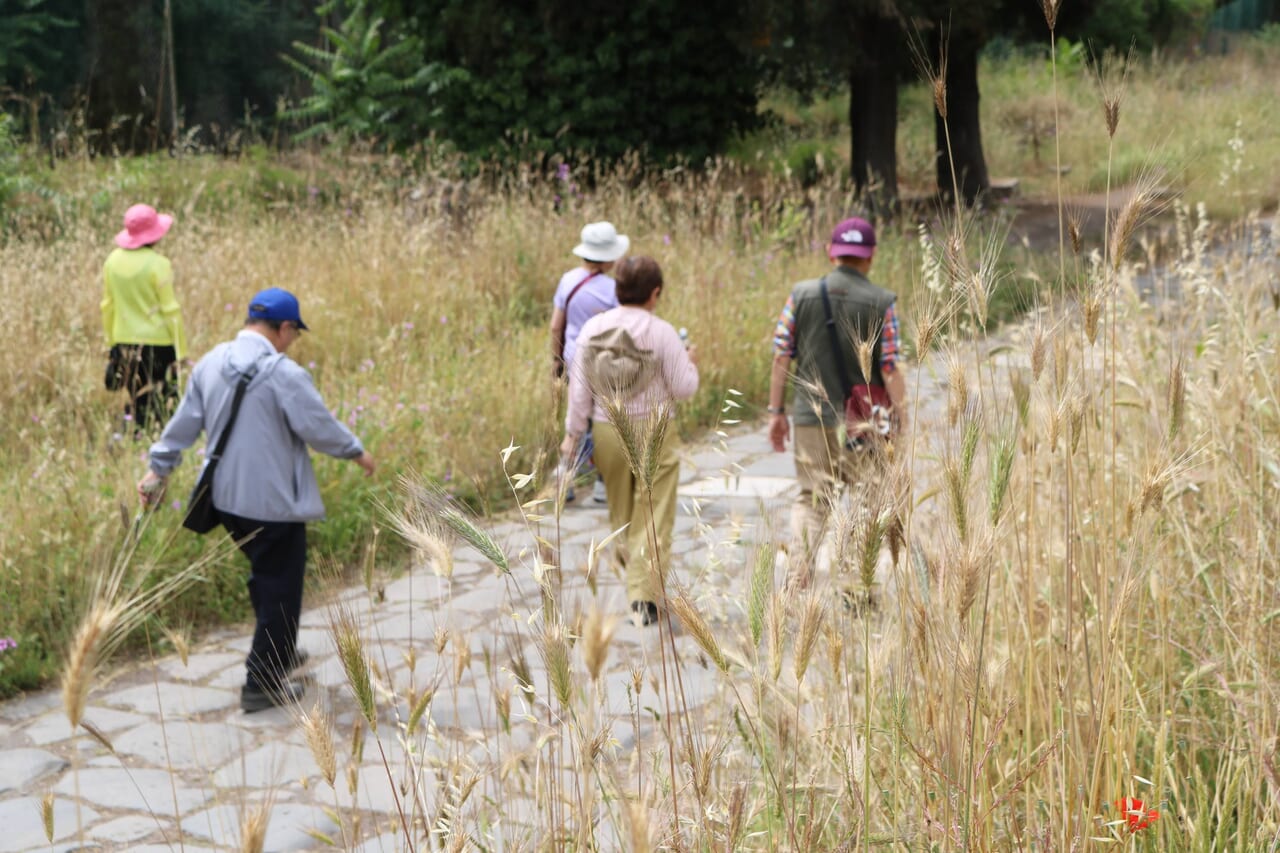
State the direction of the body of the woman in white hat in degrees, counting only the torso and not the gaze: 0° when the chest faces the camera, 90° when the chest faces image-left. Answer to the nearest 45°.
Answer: approximately 225°

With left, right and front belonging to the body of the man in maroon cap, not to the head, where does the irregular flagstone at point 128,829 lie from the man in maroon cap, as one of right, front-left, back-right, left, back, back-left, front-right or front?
back-left

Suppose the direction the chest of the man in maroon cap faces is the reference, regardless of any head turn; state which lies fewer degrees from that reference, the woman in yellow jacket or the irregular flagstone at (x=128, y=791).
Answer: the woman in yellow jacket

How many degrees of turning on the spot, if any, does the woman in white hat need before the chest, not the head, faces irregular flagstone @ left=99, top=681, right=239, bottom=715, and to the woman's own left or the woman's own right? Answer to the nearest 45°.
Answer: approximately 180°

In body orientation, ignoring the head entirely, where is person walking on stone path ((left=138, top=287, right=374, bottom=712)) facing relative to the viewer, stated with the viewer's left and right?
facing away from the viewer and to the right of the viewer

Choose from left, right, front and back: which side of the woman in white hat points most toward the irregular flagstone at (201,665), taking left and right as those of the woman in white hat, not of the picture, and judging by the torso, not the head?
back

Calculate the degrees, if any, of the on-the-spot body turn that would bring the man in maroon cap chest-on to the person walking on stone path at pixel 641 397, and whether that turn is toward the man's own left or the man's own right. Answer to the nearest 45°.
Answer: approximately 90° to the man's own left

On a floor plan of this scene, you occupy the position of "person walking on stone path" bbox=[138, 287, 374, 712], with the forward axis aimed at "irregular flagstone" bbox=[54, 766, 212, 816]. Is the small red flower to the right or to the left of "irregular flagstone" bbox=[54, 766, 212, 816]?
left

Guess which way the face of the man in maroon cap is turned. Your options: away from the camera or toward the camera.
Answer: away from the camera

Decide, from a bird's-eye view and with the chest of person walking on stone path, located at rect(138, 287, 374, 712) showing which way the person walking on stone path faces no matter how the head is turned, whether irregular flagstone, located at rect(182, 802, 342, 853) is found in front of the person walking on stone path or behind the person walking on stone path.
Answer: behind

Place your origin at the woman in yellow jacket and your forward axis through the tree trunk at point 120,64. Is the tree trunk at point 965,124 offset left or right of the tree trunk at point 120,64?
right

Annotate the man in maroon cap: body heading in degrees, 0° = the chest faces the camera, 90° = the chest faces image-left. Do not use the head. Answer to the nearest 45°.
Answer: approximately 180°
